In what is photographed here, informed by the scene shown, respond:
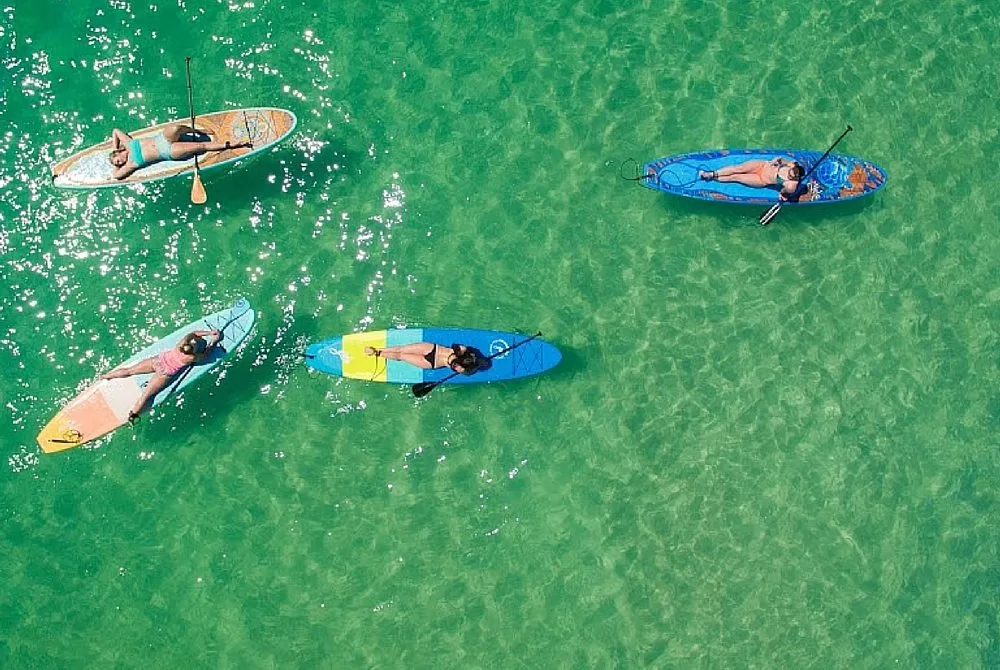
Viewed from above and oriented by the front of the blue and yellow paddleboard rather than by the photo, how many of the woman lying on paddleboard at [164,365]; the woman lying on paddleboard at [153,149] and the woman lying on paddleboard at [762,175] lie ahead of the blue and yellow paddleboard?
1

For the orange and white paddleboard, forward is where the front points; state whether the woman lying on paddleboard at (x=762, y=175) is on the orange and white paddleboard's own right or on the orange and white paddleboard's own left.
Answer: on the orange and white paddleboard's own right

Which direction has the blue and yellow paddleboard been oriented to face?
to the viewer's right

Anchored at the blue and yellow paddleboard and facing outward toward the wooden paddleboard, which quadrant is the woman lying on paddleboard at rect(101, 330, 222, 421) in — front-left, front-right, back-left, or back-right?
front-left

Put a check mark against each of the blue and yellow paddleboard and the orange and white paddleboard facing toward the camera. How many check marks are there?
0

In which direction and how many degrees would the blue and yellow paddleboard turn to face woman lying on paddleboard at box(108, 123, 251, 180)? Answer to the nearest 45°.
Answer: approximately 135° to its left

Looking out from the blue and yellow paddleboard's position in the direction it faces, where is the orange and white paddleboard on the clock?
The orange and white paddleboard is roughly at 6 o'clock from the blue and yellow paddleboard.

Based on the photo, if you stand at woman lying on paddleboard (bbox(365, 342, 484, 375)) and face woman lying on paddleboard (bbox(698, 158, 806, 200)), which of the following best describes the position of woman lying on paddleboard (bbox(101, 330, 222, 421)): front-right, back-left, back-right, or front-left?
back-left

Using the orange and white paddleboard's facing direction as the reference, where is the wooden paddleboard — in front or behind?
in front

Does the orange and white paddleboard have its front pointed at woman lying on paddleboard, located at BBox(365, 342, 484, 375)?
no

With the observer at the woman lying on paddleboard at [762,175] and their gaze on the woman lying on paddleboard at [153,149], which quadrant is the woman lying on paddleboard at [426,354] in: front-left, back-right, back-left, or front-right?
front-left

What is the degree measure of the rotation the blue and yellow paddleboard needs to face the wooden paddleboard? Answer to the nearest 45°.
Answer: approximately 135° to its left

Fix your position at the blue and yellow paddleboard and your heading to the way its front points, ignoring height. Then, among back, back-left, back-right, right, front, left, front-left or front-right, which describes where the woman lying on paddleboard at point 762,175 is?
front

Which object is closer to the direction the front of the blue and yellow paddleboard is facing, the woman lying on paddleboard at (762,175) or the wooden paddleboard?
the woman lying on paddleboard

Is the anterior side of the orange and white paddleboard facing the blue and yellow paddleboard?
no
